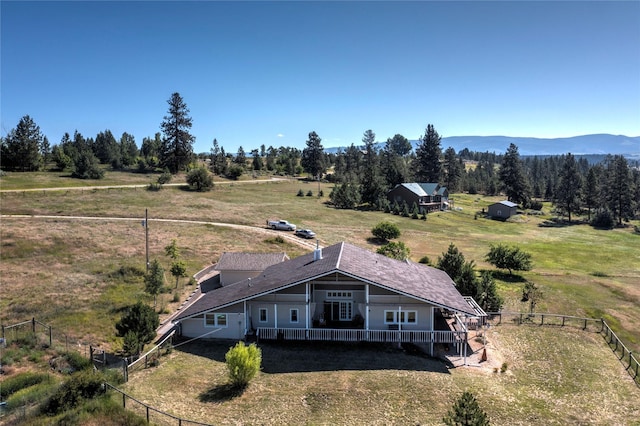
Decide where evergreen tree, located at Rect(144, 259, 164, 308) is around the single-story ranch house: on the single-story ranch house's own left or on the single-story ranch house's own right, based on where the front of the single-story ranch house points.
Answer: on the single-story ranch house's own right

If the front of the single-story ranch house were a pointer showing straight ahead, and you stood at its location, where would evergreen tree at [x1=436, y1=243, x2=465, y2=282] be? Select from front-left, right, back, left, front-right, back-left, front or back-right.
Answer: back-left

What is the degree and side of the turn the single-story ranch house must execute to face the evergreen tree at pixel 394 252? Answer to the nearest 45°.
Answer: approximately 180°

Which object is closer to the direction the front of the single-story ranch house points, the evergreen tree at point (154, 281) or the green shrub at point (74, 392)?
the green shrub

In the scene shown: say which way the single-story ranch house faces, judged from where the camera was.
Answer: facing the viewer

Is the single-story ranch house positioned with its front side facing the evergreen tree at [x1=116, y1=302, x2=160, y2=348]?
no

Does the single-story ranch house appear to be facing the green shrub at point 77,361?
no

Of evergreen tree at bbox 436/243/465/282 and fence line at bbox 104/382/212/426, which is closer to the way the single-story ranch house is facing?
the fence line

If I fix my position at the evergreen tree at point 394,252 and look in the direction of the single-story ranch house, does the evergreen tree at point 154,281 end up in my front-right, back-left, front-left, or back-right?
front-right

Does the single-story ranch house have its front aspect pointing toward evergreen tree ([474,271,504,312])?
no

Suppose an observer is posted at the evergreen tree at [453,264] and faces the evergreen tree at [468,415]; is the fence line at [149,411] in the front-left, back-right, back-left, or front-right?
front-right

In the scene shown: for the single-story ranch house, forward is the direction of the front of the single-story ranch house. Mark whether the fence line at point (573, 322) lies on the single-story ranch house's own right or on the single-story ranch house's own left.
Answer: on the single-story ranch house's own left

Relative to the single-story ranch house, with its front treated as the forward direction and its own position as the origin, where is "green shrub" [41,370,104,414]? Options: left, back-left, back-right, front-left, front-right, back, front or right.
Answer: front-right
